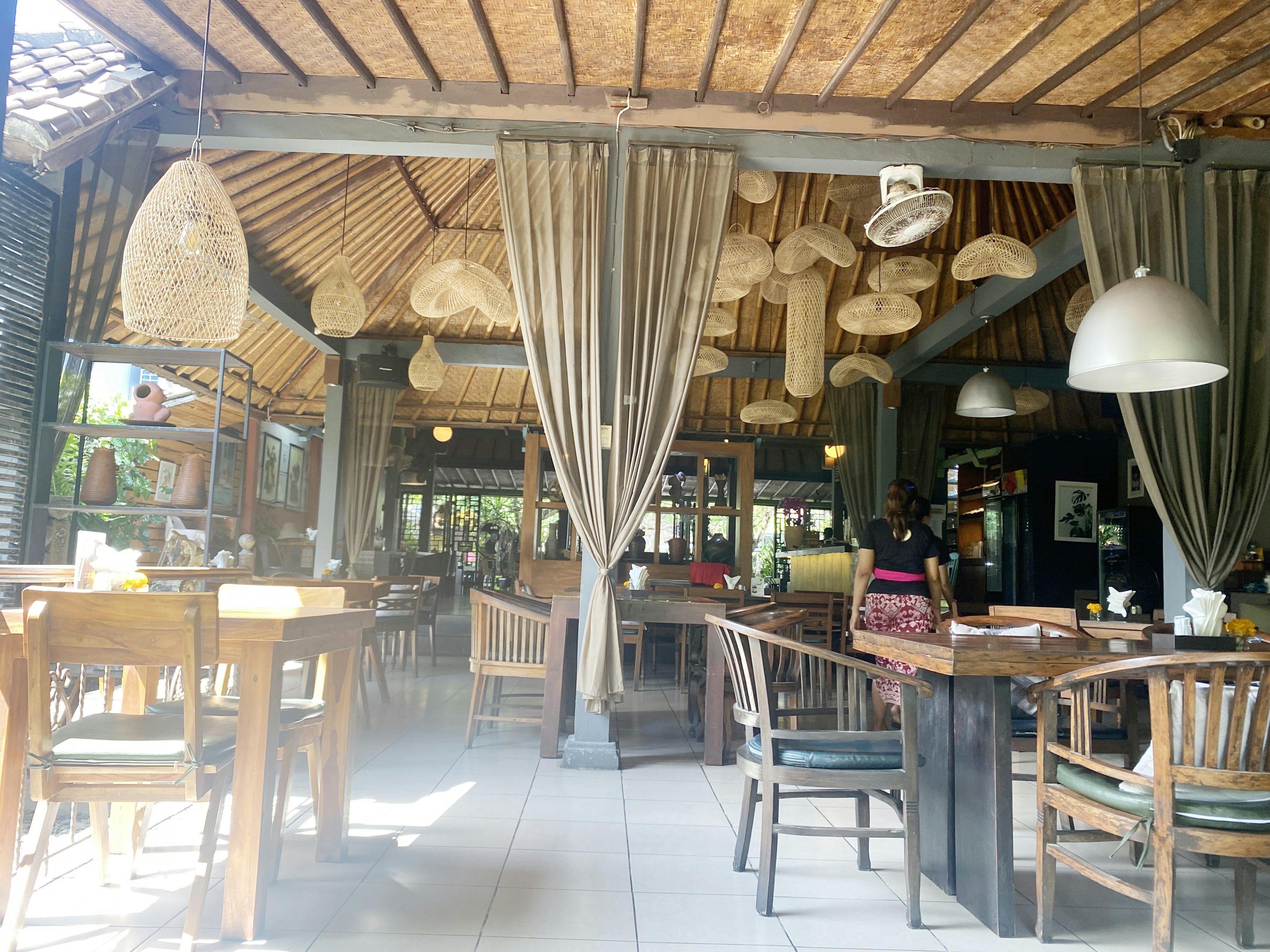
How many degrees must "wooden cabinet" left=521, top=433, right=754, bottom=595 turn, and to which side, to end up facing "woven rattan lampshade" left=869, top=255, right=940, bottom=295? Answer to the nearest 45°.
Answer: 0° — it already faces it

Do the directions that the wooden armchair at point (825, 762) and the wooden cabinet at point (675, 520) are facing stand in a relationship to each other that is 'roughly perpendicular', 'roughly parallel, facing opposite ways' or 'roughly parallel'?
roughly perpendicular

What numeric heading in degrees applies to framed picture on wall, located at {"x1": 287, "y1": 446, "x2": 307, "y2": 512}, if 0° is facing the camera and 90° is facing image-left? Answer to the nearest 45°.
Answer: approximately 315°

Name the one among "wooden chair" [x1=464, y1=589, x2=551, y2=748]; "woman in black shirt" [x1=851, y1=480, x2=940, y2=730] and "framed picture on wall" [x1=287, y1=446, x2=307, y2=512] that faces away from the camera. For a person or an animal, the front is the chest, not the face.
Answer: the woman in black shirt

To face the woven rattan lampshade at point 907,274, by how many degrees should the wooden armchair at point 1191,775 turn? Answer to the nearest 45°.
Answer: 0° — it already faces it

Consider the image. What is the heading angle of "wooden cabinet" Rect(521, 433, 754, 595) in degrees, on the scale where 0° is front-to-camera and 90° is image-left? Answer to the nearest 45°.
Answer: approximately 0°

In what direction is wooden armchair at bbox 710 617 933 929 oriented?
to the viewer's right

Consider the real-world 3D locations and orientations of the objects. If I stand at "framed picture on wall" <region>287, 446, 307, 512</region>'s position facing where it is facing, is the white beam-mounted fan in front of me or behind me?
in front

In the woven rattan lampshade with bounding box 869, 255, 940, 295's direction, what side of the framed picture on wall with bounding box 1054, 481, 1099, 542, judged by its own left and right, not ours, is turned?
front

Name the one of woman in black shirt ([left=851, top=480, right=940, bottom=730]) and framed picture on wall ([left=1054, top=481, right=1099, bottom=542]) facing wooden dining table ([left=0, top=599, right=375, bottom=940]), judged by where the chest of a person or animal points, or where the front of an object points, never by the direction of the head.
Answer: the framed picture on wall

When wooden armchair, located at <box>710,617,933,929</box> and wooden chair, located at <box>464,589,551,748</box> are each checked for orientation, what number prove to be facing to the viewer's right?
2

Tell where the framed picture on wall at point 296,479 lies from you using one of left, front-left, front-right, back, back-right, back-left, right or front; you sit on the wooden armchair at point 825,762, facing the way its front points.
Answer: back-left

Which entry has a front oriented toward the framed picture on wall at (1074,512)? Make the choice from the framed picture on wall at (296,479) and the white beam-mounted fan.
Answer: the framed picture on wall at (296,479)

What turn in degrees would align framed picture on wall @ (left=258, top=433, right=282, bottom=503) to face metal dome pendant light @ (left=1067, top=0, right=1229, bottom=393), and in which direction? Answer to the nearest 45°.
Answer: approximately 45° to its right

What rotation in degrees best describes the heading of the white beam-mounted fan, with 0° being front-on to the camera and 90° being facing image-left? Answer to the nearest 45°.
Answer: approximately 315°

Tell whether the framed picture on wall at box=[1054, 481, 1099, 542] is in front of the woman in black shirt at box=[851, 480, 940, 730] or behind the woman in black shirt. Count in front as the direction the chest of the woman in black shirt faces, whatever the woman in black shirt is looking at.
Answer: in front

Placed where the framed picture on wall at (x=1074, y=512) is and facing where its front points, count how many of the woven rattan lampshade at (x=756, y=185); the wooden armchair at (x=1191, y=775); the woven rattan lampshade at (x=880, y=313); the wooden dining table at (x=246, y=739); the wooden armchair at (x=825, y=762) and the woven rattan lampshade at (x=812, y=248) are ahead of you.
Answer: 6

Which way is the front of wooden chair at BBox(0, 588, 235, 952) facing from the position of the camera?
facing away from the viewer and to the right of the viewer
